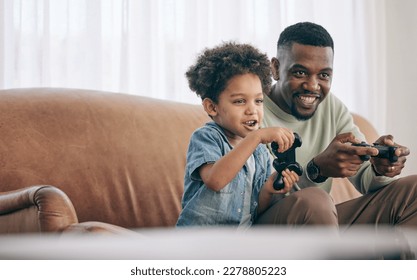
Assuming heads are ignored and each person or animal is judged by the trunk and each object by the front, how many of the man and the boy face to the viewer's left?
0

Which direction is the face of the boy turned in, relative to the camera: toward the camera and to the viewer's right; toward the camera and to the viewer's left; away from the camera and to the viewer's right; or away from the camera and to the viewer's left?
toward the camera and to the viewer's right

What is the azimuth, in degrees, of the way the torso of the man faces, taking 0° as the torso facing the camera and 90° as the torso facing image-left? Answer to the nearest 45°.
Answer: approximately 315°

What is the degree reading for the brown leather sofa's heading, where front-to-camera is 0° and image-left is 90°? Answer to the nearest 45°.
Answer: approximately 315°

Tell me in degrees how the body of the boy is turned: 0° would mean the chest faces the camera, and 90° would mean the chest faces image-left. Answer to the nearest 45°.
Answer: approximately 315°
